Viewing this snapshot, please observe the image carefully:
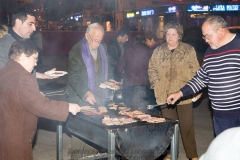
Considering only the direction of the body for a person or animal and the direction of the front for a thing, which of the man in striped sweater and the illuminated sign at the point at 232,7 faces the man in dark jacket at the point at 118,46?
the illuminated sign

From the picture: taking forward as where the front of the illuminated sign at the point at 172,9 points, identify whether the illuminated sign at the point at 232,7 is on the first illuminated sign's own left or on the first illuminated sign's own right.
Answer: on the first illuminated sign's own left

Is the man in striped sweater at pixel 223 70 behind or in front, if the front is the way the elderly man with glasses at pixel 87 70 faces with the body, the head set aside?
in front

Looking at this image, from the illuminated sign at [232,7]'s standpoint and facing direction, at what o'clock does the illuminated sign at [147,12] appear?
the illuminated sign at [147,12] is roughly at 4 o'clock from the illuminated sign at [232,7].

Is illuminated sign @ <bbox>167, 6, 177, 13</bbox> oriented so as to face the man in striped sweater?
yes

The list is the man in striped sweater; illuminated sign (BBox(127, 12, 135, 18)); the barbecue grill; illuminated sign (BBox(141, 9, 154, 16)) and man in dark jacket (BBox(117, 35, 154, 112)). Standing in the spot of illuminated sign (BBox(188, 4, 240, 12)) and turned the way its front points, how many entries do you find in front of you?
3

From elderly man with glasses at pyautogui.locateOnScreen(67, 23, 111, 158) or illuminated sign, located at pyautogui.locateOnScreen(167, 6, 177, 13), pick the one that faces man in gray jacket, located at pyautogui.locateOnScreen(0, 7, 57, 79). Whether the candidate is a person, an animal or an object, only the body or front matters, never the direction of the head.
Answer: the illuminated sign

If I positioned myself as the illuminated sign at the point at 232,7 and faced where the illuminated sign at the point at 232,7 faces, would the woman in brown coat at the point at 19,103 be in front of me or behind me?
in front

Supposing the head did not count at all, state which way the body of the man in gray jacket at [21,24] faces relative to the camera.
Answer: to the viewer's right

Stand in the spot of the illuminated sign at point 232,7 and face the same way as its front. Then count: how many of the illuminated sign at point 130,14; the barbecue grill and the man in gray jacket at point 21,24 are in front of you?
2

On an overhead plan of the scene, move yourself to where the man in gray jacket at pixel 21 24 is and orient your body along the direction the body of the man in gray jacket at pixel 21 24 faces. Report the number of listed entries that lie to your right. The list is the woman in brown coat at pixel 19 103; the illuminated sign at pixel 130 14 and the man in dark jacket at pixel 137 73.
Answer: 1

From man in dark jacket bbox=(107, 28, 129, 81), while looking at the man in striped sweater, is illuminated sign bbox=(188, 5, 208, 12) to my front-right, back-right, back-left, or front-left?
back-left
